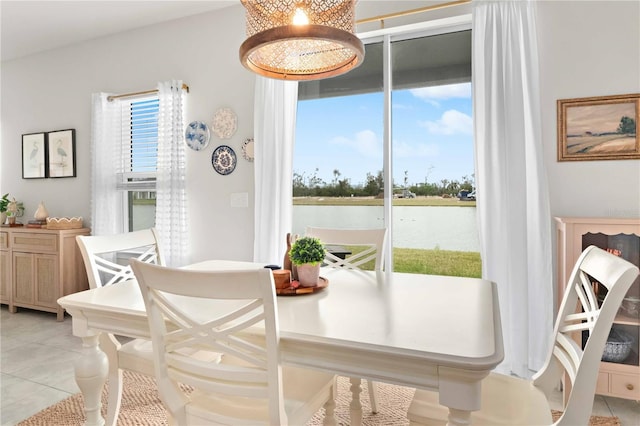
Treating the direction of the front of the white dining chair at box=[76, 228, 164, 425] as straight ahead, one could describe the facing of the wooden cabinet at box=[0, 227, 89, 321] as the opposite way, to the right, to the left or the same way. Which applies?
to the right

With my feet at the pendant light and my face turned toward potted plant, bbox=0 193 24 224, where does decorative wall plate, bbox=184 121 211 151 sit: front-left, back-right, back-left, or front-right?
front-right

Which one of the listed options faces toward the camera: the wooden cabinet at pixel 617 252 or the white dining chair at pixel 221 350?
the wooden cabinet

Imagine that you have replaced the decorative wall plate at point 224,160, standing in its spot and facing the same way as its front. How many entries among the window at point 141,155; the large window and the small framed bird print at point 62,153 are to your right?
2

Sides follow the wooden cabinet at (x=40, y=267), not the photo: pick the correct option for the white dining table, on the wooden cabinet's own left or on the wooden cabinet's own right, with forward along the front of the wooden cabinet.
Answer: on the wooden cabinet's own left

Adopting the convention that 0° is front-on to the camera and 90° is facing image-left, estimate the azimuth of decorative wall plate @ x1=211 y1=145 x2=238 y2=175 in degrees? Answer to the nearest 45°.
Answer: approximately 45°

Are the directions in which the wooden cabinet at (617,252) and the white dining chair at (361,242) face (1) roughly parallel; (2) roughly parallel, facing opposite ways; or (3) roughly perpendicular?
roughly parallel

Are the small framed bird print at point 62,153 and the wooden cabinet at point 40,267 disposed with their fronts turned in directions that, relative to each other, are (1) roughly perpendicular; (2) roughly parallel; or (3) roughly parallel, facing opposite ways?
roughly parallel

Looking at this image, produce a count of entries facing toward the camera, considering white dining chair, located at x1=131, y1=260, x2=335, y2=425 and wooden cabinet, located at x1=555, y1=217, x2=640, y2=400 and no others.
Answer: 1

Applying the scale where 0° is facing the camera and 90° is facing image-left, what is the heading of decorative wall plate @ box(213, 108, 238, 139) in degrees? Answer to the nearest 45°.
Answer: approximately 45°

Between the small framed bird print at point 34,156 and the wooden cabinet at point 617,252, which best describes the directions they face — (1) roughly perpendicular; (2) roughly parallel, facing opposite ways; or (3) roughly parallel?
roughly parallel

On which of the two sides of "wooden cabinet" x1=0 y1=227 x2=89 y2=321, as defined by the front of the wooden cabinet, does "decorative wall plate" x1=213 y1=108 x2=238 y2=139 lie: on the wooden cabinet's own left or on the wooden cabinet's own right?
on the wooden cabinet's own left

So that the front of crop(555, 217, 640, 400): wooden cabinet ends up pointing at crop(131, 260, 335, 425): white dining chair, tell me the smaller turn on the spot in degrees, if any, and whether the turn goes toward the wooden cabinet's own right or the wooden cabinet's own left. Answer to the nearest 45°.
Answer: approximately 45° to the wooden cabinet's own right

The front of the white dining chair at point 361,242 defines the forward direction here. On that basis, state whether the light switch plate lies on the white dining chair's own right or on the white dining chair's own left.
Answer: on the white dining chair's own right

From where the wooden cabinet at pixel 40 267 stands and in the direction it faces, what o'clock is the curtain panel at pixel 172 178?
The curtain panel is roughly at 9 o'clock from the wooden cabinet.

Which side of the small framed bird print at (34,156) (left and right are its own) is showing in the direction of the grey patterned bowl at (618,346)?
left

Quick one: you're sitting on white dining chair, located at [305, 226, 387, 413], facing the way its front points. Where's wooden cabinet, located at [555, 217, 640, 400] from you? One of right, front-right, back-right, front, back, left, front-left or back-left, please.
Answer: back-left

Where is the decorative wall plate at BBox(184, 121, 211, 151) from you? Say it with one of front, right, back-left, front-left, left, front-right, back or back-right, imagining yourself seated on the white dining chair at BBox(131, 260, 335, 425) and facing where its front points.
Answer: front-left
